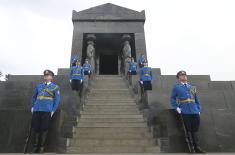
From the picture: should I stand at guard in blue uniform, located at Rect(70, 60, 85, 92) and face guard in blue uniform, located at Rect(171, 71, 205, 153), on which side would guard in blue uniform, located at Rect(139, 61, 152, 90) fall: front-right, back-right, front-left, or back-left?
front-left

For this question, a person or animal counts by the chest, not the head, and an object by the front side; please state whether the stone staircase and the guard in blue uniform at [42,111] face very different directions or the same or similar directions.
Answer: same or similar directions

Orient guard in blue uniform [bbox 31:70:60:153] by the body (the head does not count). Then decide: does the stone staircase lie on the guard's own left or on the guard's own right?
on the guard's own left

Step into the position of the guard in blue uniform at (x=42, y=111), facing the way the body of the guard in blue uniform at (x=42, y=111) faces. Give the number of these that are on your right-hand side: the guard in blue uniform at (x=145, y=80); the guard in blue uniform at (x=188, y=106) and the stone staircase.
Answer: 0

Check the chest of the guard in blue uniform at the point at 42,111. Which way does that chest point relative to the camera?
toward the camera

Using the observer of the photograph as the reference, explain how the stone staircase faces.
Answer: facing the viewer

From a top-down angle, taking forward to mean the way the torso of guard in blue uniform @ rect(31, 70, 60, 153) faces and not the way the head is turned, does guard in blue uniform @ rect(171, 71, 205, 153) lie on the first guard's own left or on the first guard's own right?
on the first guard's own left

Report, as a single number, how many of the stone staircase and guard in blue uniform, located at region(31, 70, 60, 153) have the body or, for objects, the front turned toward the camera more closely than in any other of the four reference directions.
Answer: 2

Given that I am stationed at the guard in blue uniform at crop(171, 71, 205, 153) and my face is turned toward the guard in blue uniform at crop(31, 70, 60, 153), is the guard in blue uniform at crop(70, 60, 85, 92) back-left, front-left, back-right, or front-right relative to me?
front-right

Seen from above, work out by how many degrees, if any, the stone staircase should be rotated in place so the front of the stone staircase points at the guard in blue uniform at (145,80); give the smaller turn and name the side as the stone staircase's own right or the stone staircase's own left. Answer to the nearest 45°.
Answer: approximately 135° to the stone staircase's own left

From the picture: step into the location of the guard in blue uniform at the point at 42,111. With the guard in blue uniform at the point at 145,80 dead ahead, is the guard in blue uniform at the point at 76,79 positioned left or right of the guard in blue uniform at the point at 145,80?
left
